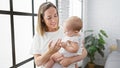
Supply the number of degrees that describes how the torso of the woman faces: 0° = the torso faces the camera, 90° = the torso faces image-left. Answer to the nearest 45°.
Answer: approximately 315°
